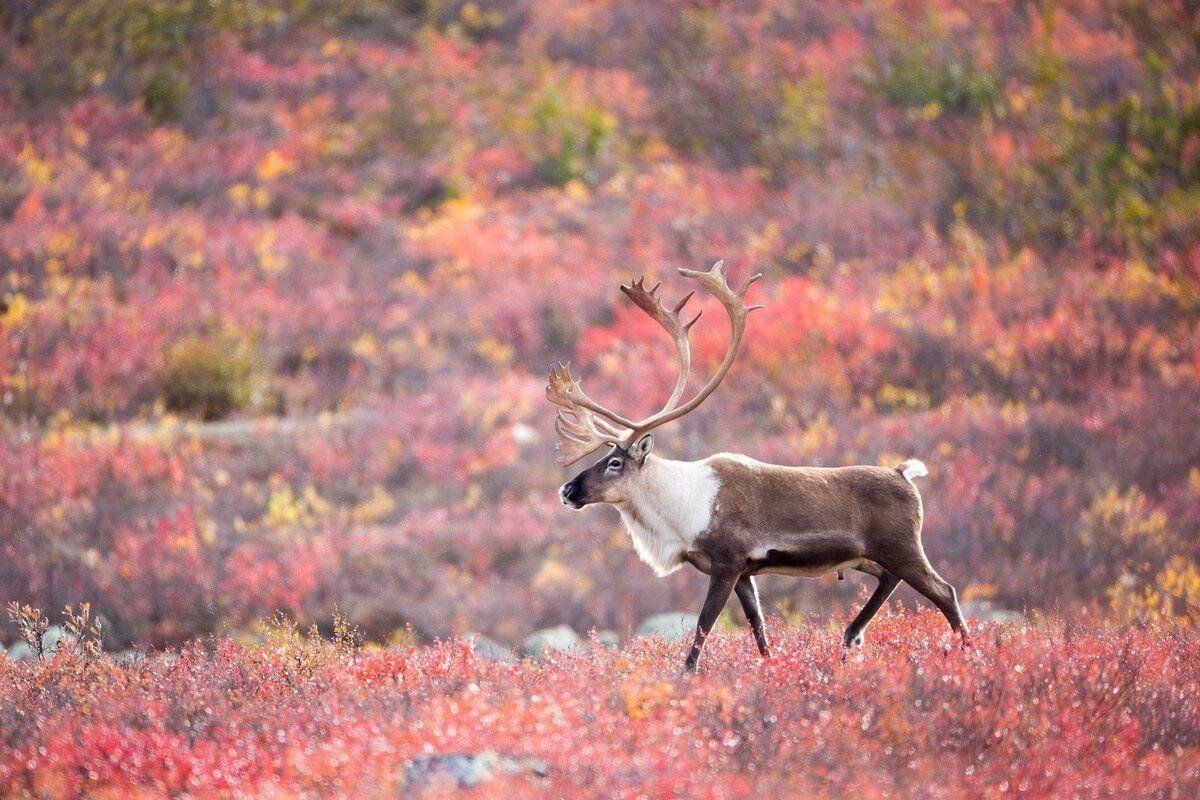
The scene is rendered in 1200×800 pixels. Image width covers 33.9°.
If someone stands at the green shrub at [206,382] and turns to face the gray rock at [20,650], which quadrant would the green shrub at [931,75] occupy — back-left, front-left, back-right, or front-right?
back-left

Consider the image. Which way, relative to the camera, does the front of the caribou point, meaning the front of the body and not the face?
to the viewer's left

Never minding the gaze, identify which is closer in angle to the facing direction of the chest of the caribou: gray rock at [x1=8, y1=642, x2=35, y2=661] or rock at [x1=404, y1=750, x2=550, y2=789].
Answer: the gray rock

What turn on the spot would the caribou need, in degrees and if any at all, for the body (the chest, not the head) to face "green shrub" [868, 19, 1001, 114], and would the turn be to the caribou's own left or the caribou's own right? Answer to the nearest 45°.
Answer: approximately 90° to the caribou's own right

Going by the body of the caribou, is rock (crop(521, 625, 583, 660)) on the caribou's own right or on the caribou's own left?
on the caribou's own right

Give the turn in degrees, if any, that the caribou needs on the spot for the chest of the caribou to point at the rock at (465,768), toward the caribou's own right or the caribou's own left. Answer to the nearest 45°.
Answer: approximately 45° to the caribou's own left

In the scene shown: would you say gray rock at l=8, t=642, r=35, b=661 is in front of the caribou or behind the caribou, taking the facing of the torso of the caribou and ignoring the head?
in front

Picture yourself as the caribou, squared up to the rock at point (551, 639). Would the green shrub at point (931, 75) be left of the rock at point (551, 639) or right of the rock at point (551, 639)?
right
